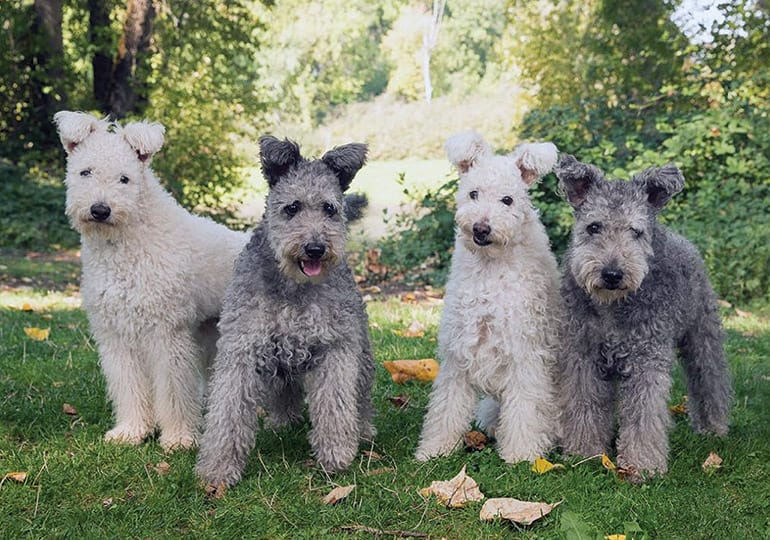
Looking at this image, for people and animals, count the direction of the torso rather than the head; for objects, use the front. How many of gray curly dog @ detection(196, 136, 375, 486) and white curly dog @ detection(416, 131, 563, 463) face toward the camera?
2

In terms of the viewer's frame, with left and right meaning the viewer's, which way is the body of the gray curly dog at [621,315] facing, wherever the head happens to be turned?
facing the viewer and to the left of the viewer

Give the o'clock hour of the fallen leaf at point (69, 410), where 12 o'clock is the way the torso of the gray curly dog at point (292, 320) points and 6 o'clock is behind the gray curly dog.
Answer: The fallen leaf is roughly at 4 o'clock from the gray curly dog.

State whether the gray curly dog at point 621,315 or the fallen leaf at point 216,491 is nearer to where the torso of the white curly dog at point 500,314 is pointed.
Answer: the fallen leaf

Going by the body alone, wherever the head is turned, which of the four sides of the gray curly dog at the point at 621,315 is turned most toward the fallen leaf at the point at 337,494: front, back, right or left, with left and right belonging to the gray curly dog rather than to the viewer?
front

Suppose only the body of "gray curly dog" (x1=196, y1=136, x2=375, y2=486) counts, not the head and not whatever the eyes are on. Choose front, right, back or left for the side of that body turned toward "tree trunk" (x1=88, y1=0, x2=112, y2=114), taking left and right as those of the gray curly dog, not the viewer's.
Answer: back

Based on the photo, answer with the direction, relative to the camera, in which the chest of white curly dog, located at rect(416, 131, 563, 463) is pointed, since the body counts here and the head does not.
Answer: toward the camera

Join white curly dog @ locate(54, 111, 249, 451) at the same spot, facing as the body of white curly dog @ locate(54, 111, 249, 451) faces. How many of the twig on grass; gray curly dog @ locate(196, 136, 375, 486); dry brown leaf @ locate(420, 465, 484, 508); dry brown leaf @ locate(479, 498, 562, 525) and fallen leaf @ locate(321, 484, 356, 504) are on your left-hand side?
5
